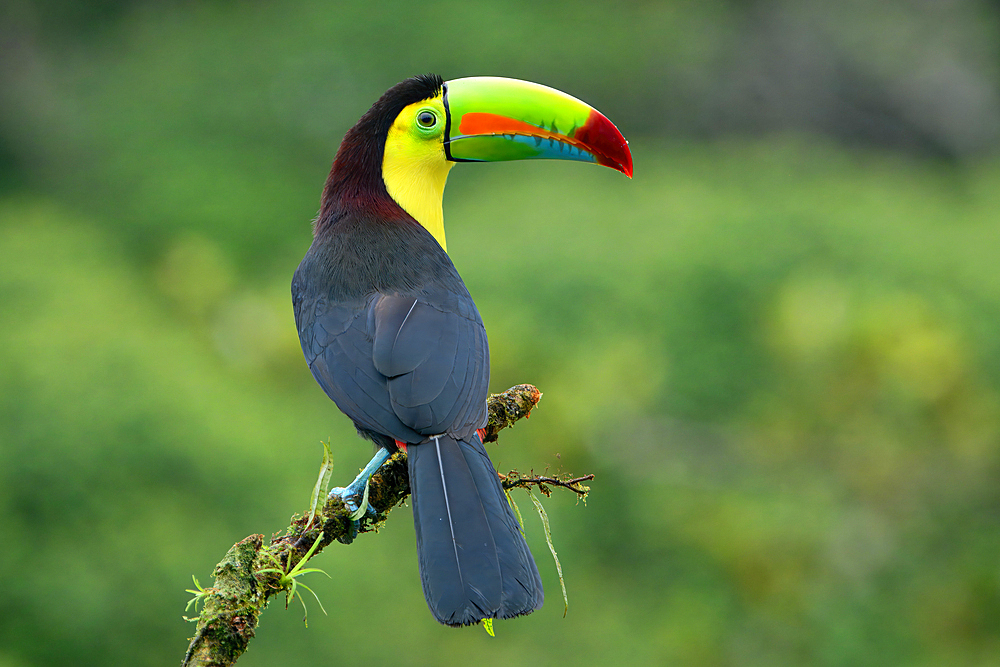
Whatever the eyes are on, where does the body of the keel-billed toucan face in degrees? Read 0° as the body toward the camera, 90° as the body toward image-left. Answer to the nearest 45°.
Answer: approximately 135°
